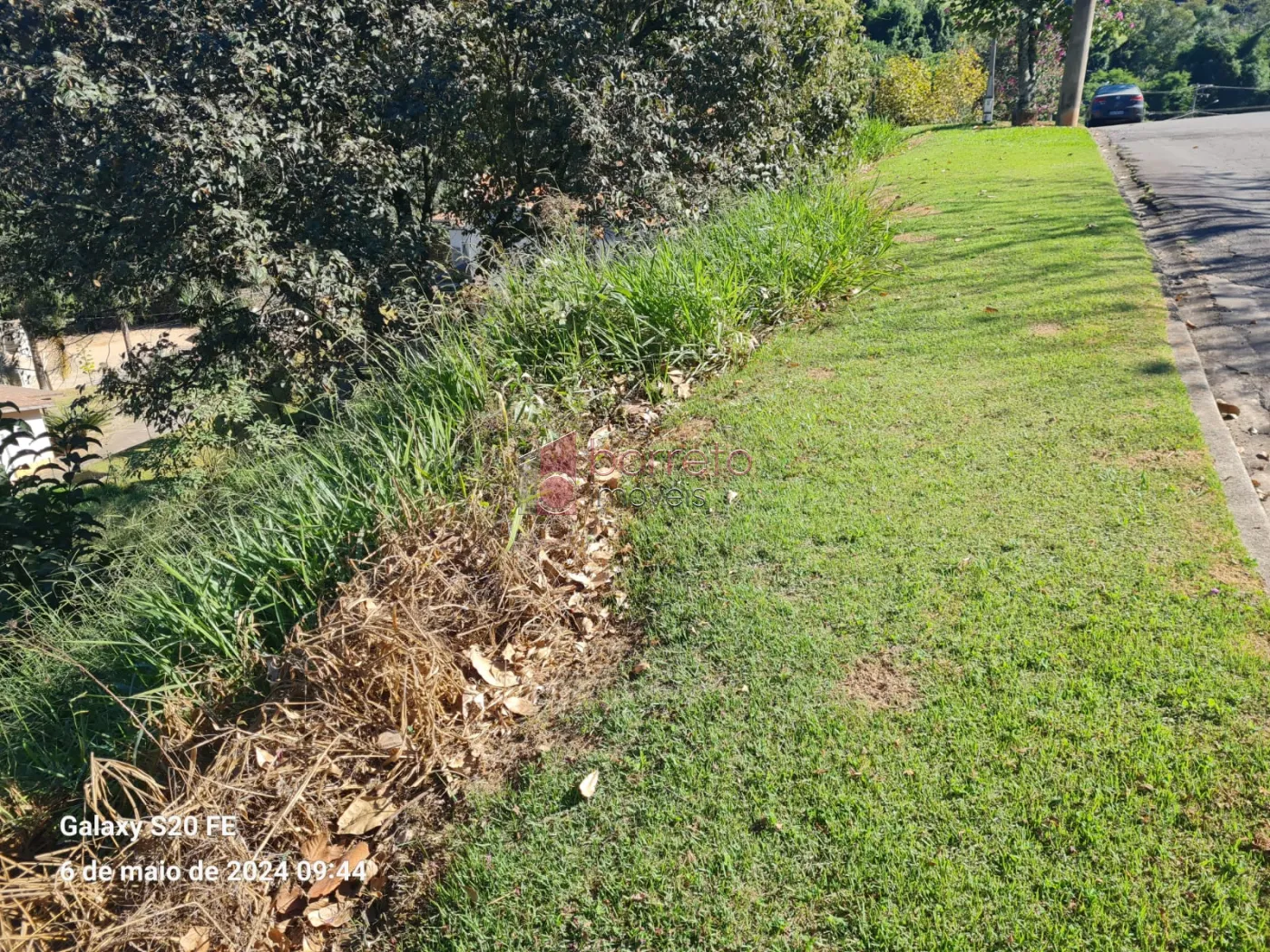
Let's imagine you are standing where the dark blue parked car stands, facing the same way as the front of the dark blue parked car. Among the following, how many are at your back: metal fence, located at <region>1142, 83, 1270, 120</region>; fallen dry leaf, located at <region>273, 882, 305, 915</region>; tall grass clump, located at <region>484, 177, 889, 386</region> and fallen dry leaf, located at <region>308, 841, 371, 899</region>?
3

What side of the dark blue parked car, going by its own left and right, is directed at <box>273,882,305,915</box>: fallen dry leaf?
back

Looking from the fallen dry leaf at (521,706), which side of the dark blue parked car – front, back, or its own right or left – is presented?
back

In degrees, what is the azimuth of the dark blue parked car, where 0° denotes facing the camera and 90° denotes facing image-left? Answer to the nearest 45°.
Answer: approximately 180°

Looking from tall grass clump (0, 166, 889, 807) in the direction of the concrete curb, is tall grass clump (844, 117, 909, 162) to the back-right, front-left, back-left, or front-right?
front-left

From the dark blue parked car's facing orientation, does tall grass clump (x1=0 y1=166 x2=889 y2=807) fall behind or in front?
behind

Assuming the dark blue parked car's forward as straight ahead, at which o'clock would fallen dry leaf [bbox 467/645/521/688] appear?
The fallen dry leaf is roughly at 6 o'clock from the dark blue parked car.

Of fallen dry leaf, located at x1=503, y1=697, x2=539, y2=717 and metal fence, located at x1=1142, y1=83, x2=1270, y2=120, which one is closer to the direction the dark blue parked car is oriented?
the metal fence

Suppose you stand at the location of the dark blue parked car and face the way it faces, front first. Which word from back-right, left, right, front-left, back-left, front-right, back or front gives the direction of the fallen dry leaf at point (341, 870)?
back
